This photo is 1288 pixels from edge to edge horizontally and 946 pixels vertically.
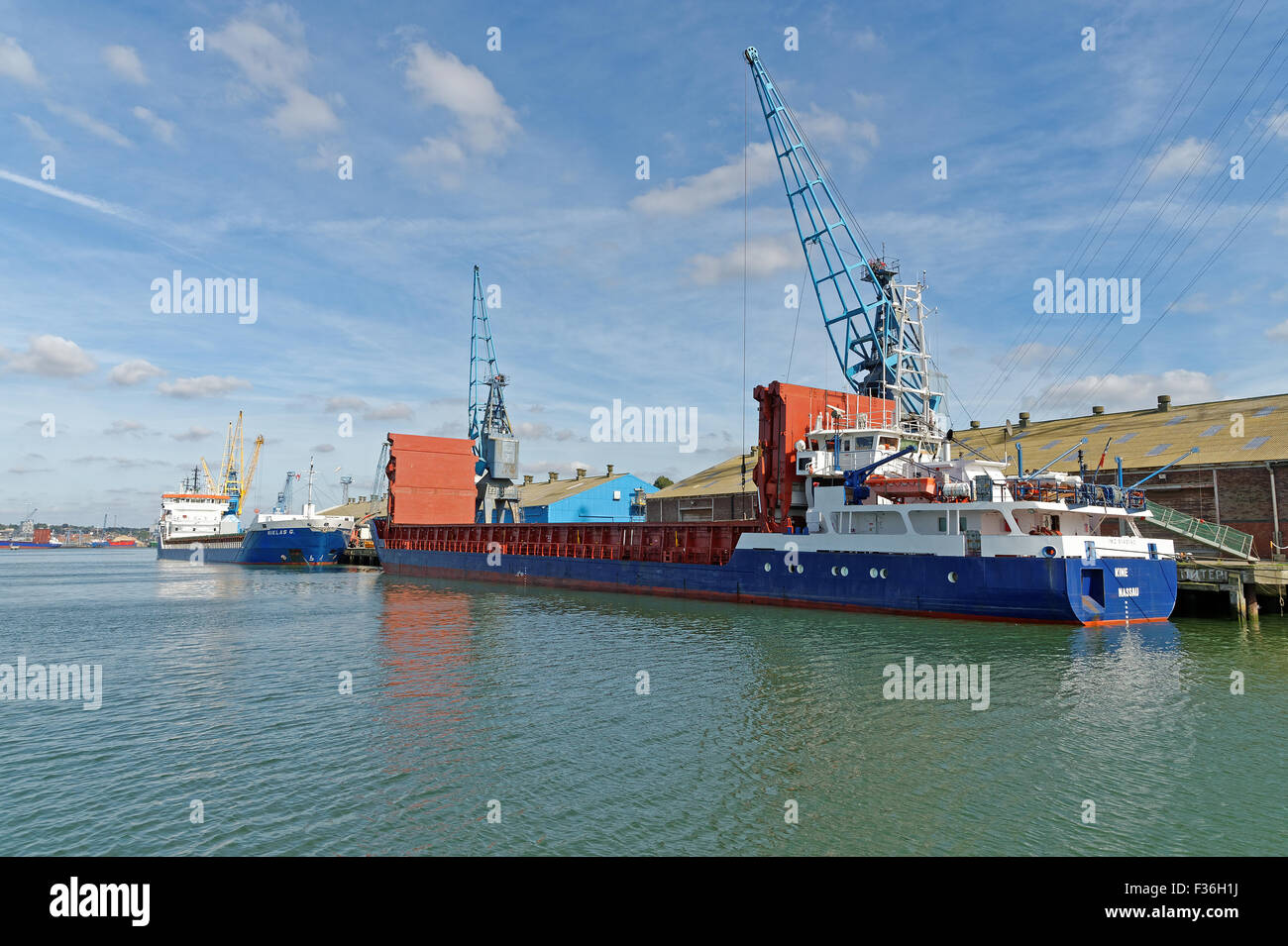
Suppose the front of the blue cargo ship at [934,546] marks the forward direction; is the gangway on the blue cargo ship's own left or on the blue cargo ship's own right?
on the blue cargo ship's own right

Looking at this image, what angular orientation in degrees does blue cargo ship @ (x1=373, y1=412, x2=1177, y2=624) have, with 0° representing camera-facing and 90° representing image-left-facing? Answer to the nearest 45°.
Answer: approximately 135°
